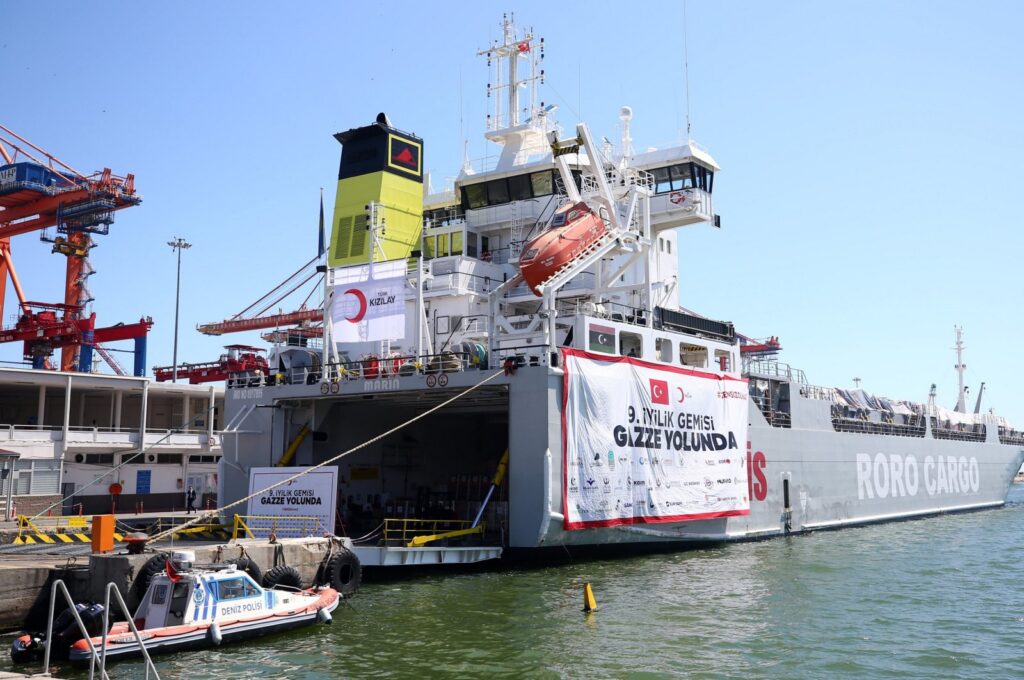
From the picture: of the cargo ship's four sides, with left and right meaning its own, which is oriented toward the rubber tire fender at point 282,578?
back

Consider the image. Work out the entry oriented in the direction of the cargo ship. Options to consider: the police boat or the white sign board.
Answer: the police boat

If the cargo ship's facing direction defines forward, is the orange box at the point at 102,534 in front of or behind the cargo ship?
behind

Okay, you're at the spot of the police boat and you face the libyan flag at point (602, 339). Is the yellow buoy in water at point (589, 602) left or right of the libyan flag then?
right

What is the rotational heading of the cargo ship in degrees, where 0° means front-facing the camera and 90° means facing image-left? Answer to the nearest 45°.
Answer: approximately 225°

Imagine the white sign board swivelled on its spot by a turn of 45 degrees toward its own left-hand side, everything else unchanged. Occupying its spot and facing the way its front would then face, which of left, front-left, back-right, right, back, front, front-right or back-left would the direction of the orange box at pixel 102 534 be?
right

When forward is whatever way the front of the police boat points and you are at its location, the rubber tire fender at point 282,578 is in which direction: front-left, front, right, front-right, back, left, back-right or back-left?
front

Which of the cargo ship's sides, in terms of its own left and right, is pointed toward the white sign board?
back

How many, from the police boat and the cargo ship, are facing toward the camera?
0

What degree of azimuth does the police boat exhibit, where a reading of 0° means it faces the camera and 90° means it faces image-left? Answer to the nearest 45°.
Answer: approximately 225°

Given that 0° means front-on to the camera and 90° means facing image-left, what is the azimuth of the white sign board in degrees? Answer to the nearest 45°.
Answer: approximately 0°

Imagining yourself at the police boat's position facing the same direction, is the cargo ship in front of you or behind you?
in front

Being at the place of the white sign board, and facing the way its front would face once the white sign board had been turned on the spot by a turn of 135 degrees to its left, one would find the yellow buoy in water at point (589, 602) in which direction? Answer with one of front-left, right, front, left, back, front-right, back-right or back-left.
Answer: right
